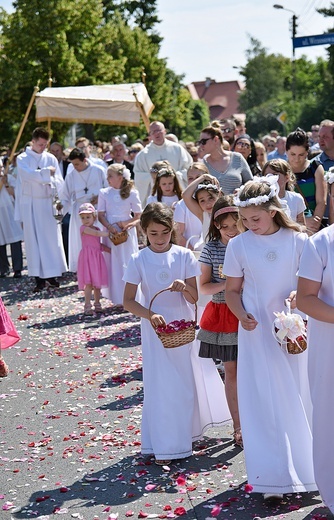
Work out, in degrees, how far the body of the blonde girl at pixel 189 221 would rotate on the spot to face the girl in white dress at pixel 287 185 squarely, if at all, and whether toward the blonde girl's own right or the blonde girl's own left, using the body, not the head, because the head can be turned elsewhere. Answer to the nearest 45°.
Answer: approximately 45° to the blonde girl's own left

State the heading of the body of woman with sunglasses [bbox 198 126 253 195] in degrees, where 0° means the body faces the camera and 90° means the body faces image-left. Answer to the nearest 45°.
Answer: approximately 45°

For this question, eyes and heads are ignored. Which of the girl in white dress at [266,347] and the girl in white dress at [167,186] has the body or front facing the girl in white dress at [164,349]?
the girl in white dress at [167,186]

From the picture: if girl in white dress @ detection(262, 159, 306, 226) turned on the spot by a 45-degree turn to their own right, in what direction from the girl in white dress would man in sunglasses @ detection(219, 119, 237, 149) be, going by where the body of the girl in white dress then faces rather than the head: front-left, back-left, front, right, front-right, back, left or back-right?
right

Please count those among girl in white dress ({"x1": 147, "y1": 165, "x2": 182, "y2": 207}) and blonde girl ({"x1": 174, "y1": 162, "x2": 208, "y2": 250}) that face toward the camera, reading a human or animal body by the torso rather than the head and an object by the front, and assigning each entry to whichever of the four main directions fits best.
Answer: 2

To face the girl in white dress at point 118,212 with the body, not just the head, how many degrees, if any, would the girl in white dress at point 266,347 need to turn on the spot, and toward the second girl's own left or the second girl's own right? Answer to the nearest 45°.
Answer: approximately 180°

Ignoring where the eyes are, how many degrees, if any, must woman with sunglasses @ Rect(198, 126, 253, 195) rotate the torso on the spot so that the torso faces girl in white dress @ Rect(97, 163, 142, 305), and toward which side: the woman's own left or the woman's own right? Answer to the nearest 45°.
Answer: approximately 90° to the woman's own right

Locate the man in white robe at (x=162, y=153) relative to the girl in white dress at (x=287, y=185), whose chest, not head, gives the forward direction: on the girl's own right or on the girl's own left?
on the girl's own right

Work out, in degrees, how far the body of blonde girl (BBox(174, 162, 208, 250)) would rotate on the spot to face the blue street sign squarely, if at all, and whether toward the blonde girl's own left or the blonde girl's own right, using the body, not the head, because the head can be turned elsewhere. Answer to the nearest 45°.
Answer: approximately 180°

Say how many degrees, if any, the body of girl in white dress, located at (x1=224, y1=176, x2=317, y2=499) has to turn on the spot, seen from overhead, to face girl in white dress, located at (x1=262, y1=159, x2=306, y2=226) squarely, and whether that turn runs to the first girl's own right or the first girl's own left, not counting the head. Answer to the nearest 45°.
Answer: approximately 180°
